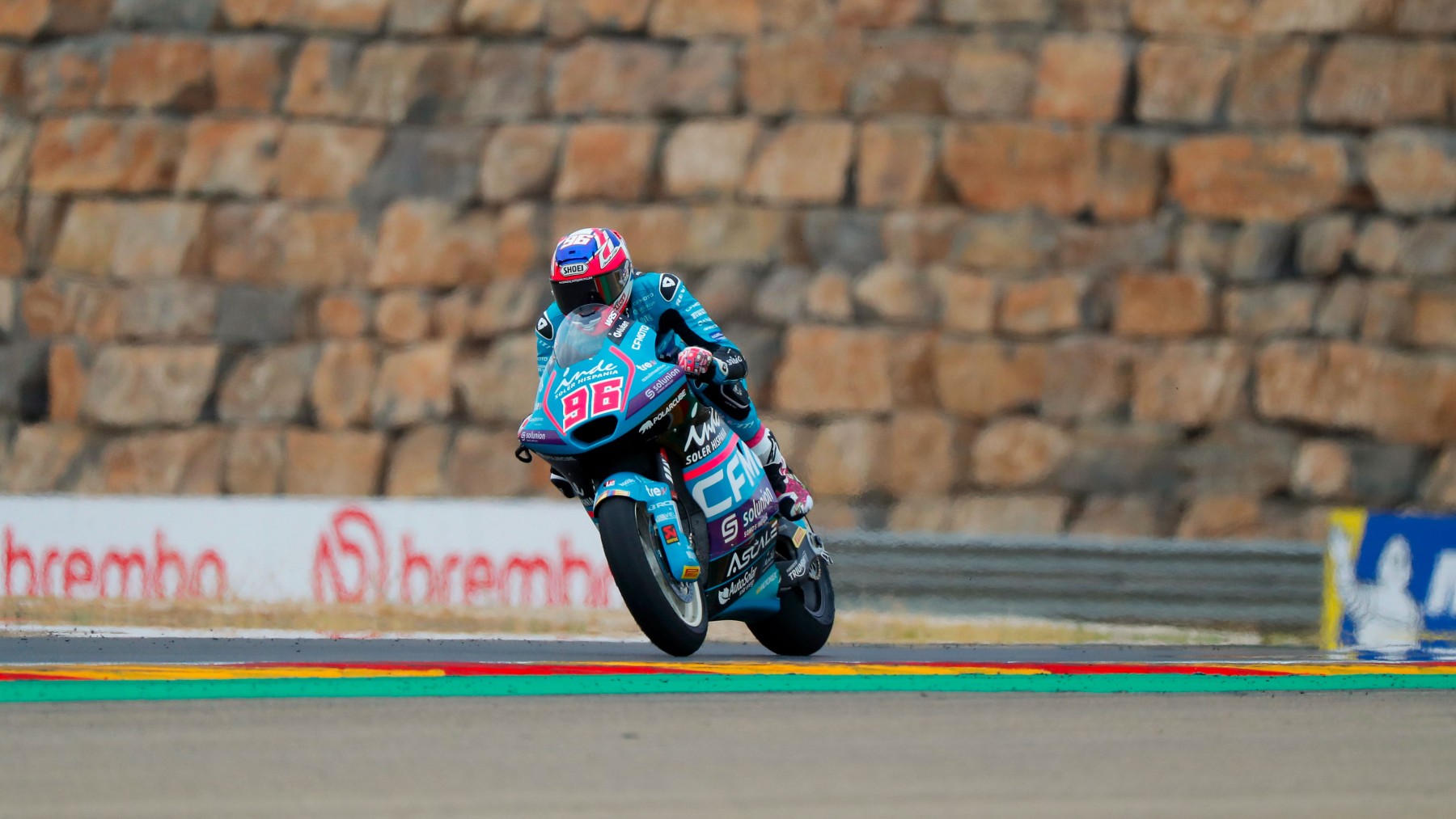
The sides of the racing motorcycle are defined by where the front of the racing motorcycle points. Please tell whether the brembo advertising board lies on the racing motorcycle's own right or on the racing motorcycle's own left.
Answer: on the racing motorcycle's own right

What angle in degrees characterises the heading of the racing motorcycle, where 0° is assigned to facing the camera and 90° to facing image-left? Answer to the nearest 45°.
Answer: approximately 45°

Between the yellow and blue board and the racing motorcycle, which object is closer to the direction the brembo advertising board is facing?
the racing motorcycle

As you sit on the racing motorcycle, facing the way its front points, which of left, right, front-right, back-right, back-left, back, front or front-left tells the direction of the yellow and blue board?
back

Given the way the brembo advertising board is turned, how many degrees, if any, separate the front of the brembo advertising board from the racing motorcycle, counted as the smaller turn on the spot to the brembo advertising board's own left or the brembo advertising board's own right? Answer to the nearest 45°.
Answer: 0° — it already faces it

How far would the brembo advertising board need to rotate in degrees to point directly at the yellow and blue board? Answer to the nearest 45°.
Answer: approximately 45° to its left

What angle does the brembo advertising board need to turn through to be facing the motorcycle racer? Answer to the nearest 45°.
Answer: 0° — it already faces them
